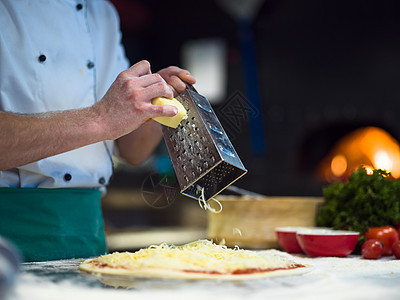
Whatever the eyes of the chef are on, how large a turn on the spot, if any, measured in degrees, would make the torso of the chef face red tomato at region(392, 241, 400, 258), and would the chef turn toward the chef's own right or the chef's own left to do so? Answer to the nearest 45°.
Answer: approximately 45° to the chef's own left

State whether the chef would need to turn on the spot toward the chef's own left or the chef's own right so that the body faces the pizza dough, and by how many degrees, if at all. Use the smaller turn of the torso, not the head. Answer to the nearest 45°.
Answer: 0° — they already face it

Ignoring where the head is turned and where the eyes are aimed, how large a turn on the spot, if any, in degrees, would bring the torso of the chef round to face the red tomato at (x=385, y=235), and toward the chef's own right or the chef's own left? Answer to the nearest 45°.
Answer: approximately 45° to the chef's own left

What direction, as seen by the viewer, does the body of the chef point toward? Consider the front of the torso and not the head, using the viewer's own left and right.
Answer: facing the viewer and to the right of the viewer

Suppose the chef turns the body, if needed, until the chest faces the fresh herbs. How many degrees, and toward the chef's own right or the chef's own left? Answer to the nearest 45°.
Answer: approximately 45° to the chef's own left

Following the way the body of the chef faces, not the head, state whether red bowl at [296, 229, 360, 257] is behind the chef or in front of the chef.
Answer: in front

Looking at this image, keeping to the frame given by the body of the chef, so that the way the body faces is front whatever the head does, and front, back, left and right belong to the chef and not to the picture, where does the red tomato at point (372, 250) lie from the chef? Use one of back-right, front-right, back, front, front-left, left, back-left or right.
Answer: front-left

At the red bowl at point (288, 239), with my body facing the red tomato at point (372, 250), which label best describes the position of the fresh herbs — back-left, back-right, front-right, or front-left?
front-left

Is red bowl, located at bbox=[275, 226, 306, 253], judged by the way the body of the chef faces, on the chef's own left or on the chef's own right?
on the chef's own left
